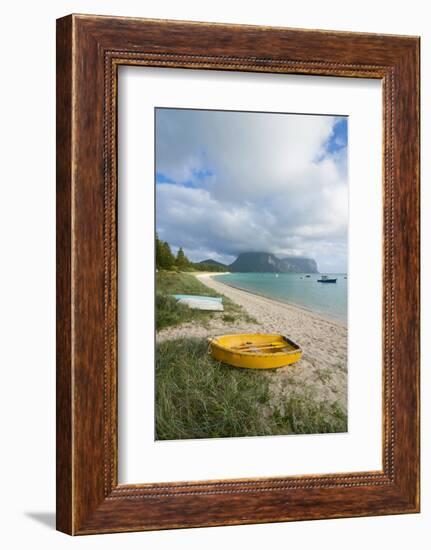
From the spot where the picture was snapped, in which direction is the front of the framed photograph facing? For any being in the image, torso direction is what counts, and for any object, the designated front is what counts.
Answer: facing the viewer and to the right of the viewer
